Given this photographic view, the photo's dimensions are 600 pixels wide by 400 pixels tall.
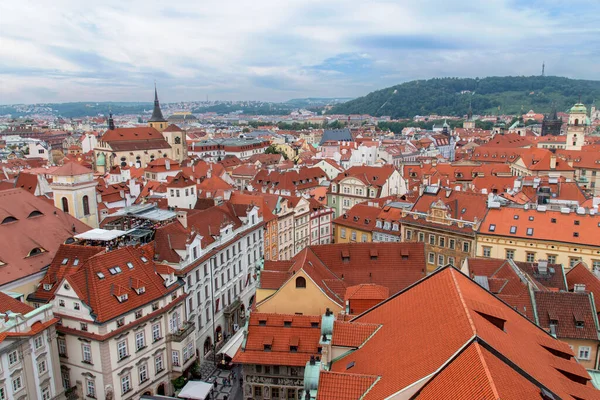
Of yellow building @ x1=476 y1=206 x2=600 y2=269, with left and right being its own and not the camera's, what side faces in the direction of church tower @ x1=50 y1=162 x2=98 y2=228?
right

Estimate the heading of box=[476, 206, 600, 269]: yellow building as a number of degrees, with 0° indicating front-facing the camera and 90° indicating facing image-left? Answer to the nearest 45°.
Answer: approximately 0°
